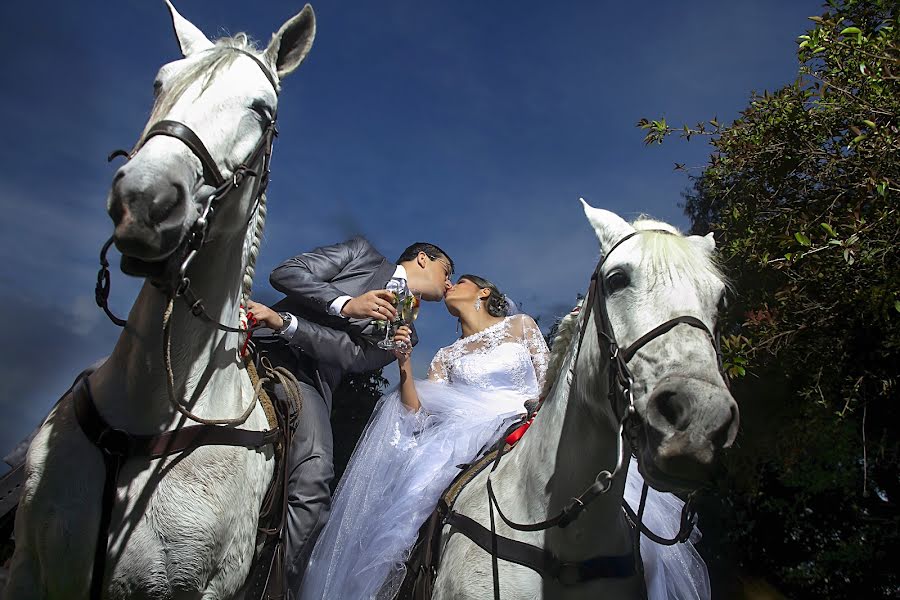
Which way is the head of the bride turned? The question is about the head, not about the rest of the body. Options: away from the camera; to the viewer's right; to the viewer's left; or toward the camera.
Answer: to the viewer's left

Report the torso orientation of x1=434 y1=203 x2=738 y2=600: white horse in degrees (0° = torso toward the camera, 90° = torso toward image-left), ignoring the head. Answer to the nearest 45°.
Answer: approximately 315°

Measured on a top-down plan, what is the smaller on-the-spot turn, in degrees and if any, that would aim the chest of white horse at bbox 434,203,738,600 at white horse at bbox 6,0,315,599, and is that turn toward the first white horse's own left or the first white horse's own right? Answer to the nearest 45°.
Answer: approximately 135° to the first white horse's own right

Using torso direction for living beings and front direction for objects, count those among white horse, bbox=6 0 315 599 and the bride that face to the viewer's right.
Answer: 0

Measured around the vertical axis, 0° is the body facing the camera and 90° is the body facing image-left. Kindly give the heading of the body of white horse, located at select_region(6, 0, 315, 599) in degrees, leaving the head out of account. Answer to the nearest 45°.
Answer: approximately 45°

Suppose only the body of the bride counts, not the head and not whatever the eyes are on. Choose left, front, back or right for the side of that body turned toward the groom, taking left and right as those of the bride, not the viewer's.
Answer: right

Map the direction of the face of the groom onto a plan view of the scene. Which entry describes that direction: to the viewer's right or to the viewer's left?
to the viewer's right

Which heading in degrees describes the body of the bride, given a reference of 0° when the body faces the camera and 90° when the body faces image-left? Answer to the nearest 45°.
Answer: approximately 45°

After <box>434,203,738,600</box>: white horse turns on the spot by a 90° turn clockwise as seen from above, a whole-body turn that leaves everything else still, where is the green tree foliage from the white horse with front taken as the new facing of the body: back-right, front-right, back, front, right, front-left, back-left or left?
back
